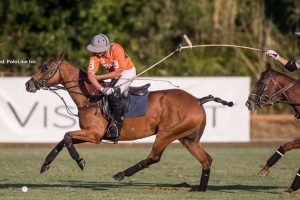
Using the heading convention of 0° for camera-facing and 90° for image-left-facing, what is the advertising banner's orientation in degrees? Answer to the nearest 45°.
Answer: approximately 0°

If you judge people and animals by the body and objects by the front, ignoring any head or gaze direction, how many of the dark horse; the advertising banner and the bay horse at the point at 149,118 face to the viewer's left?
2

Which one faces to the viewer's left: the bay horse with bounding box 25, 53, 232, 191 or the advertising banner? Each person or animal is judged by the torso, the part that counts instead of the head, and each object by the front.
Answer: the bay horse

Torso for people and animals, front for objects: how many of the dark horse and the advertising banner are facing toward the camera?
1

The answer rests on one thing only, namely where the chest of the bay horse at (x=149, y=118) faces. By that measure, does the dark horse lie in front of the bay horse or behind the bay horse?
behind

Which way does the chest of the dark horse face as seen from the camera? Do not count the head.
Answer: to the viewer's left

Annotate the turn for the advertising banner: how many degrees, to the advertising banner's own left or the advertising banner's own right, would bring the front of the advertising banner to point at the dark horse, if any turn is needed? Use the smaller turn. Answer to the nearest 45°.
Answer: approximately 45° to the advertising banner's own left

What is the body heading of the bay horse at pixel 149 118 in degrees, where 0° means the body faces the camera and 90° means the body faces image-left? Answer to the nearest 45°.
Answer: approximately 90°

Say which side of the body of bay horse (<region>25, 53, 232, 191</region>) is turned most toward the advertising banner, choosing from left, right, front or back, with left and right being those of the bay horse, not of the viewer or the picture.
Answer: right

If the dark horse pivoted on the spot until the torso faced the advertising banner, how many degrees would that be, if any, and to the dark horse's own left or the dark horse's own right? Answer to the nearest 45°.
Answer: approximately 45° to the dark horse's own right

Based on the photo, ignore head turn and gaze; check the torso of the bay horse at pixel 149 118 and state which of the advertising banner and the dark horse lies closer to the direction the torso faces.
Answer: the advertising banner
